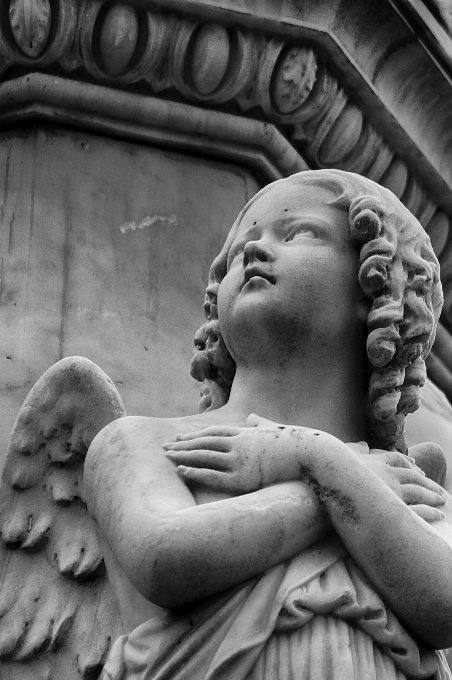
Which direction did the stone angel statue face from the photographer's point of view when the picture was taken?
facing the viewer

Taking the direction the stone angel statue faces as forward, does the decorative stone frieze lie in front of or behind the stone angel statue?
behind
